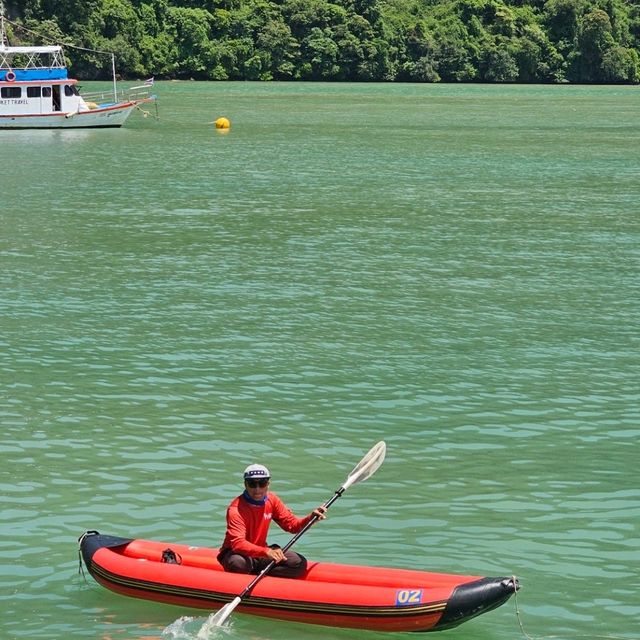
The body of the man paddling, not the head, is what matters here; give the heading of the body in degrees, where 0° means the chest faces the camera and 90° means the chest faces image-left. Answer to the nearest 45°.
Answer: approximately 315°
